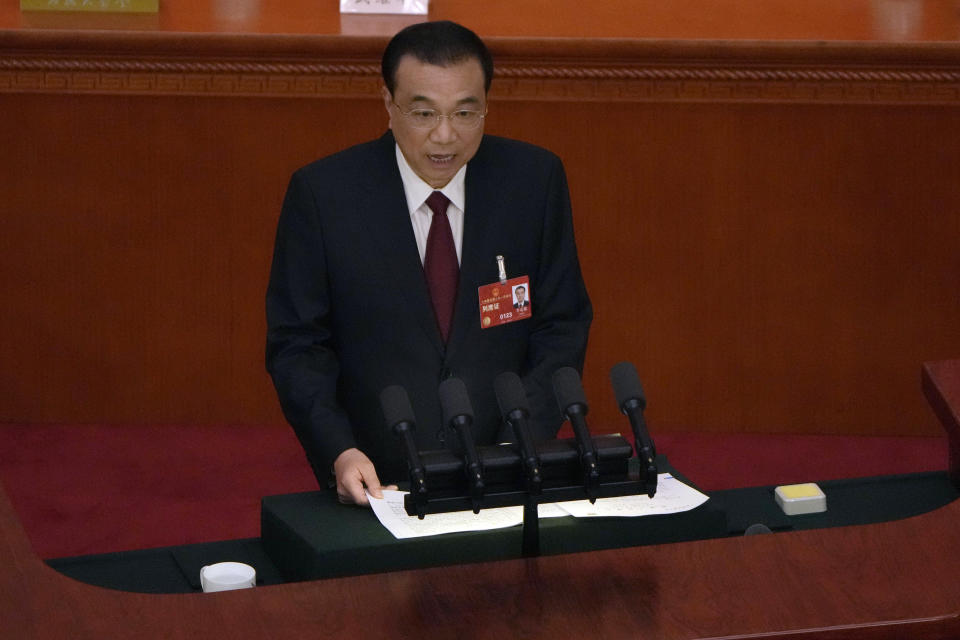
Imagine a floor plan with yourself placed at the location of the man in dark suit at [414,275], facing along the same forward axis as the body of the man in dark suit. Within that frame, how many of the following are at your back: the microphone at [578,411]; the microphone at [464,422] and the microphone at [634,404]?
0

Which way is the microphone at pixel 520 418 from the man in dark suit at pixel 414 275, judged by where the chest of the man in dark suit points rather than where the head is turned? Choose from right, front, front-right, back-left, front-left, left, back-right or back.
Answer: front

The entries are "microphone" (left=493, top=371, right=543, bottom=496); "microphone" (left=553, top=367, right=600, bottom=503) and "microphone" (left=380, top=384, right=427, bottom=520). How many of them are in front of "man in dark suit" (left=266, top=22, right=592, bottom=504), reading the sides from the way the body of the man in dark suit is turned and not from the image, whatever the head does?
3

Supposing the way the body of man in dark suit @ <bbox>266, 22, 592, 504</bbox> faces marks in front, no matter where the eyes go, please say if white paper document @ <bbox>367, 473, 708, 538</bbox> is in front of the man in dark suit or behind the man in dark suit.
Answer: in front

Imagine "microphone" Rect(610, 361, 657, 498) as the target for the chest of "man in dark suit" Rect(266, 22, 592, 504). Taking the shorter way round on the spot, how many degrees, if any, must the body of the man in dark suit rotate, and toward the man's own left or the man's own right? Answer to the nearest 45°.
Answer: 0° — they already face it

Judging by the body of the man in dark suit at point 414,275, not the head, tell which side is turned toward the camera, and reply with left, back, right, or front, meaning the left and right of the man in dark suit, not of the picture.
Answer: front

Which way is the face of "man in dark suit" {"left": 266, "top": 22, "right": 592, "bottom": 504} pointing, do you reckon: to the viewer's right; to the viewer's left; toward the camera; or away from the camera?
toward the camera

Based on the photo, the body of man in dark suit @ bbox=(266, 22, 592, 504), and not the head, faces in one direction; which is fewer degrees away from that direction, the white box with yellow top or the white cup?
the white cup

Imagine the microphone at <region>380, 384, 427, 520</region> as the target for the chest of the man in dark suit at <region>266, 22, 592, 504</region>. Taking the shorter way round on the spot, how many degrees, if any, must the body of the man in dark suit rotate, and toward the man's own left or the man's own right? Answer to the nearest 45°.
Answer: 0° — they already face it

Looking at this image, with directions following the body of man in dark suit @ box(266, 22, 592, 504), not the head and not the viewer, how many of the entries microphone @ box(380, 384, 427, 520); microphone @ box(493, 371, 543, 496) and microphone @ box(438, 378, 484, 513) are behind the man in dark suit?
0

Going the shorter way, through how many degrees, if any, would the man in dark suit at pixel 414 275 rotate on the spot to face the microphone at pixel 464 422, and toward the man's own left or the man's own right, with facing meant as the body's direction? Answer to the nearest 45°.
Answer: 0° — they already face it

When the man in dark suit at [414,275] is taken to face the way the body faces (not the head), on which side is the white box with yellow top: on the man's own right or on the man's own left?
on the man's own left
